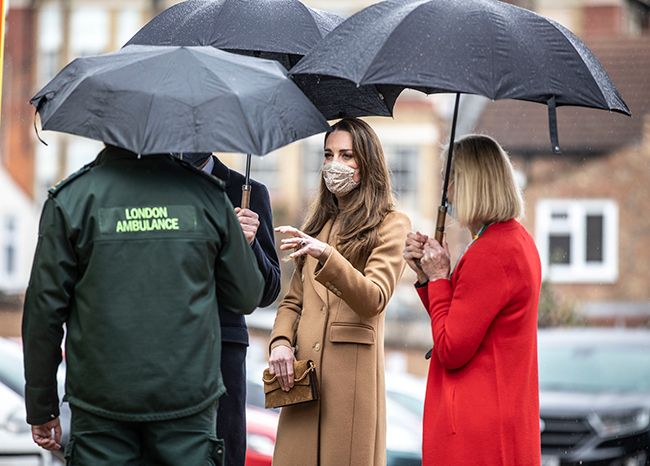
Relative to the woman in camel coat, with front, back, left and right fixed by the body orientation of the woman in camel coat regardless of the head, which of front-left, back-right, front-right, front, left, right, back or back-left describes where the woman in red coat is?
left

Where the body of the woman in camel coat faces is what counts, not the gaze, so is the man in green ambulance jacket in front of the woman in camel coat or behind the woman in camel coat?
in front

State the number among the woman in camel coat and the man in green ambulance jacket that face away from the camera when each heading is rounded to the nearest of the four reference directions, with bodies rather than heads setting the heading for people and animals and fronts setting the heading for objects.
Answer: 1

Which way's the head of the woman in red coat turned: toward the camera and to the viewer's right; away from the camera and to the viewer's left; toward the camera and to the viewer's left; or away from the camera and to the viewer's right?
away from the camera and to the viewer's left

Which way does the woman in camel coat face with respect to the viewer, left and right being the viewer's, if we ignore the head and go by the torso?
facing the viewer and to the left of the viewer

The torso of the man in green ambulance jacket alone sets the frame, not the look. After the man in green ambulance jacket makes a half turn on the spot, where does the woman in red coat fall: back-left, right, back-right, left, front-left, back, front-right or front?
left

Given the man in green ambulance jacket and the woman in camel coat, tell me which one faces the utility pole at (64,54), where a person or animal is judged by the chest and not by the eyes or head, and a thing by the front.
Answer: the man in green ambulance jacket

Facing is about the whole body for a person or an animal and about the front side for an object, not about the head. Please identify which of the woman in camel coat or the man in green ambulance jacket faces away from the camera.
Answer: the man in green ambulance jacket

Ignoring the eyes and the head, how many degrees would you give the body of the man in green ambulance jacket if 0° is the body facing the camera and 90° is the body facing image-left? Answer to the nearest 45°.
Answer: approximately 180°

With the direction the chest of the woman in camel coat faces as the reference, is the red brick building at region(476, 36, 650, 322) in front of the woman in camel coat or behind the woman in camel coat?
behind
